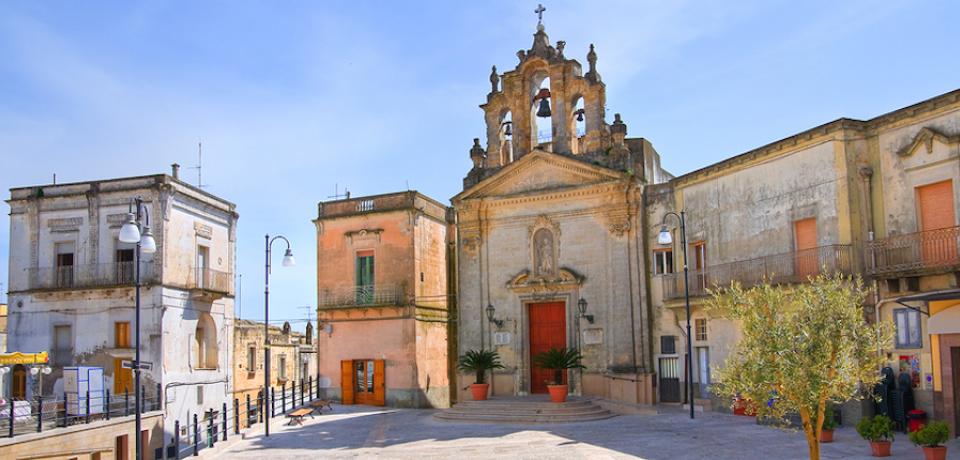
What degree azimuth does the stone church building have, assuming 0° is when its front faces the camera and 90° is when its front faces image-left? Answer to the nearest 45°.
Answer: approximately 0°

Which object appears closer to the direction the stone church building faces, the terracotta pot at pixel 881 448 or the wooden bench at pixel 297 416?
the terracotta pot

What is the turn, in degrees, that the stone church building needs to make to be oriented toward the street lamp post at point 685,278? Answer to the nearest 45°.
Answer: approximately 45° to its left

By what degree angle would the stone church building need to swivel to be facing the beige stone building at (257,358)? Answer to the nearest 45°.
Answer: approximately 135° to its right

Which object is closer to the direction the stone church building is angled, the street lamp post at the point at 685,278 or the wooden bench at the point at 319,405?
the street lamp post

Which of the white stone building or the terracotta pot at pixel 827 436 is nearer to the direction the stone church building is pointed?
the terracotta pot

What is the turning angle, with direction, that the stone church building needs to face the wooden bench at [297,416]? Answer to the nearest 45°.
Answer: approximately 45° to its right

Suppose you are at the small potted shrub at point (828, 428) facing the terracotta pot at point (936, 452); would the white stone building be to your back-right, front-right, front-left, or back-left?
back-right
